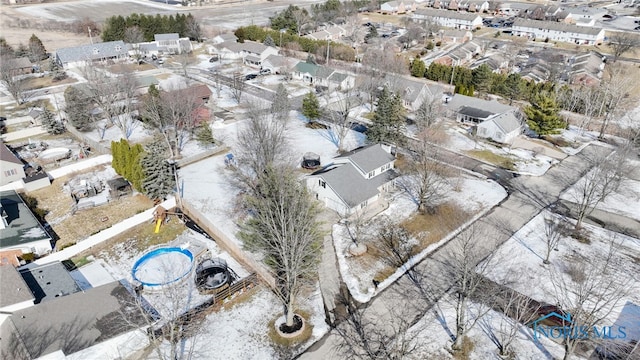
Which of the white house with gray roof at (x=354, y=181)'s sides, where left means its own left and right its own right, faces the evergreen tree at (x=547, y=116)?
left

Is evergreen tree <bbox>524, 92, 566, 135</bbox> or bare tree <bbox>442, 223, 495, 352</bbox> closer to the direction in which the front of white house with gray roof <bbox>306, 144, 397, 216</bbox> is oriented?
the bare tree

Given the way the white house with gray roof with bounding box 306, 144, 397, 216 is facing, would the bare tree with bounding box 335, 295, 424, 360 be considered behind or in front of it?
in front

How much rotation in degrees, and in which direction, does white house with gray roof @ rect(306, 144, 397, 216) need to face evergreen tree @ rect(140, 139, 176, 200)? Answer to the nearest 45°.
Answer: approximately 135° to its right

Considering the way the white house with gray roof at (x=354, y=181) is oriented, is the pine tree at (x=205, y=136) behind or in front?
behind

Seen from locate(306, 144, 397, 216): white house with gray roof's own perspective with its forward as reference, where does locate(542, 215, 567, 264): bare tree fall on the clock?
The bare tree is roughly at 11 o'clock from the white house with gray roof.

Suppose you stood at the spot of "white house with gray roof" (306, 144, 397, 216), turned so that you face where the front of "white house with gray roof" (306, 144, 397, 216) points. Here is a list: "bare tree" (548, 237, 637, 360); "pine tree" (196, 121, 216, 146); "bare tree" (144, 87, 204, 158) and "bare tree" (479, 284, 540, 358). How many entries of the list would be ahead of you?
2

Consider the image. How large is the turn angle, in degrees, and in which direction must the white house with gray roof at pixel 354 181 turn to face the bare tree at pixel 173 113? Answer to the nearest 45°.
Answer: approximately 180°

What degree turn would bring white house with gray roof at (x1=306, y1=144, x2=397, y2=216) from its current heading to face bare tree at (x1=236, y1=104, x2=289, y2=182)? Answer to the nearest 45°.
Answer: approximately 135° to its right

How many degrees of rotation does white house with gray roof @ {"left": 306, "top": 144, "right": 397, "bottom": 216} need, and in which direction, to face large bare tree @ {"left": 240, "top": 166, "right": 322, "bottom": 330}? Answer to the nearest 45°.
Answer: approximately 45° to its right

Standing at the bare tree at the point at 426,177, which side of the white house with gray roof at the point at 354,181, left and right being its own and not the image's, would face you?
left

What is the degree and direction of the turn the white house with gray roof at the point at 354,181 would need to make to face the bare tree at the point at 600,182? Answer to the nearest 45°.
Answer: approximately 45° to its left

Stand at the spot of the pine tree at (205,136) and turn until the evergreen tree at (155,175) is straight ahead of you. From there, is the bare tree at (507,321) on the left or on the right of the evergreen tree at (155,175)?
left

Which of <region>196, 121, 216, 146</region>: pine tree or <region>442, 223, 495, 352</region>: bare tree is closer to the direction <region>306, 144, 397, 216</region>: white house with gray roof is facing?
the bare tree

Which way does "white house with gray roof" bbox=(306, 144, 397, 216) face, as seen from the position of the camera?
facing the viewer and to the right of the viewer

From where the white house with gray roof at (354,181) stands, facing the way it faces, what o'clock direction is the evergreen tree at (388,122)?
The evergreen tree is roughly at 8 o'clock from the white house with gray roof.

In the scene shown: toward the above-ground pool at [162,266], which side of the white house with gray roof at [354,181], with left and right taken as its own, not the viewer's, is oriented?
right
